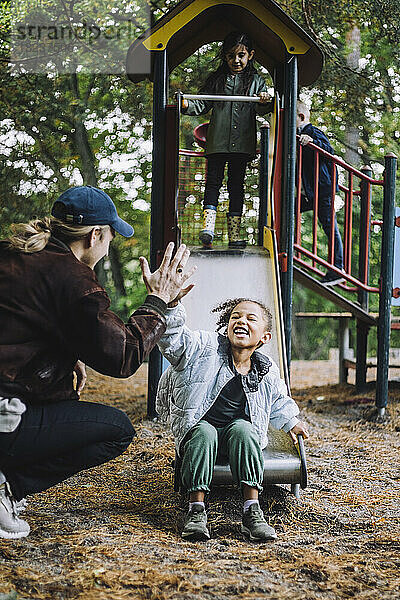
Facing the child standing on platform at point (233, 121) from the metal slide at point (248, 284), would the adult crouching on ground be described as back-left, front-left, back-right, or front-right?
back-left

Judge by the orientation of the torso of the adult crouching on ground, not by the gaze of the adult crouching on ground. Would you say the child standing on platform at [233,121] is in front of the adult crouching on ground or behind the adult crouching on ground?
in front

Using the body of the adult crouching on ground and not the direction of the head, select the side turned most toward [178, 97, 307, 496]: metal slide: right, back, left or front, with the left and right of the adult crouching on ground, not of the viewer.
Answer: front

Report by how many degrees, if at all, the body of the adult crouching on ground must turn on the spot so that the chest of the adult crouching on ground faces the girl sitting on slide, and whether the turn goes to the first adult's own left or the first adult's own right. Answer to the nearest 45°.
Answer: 0° — they already face them

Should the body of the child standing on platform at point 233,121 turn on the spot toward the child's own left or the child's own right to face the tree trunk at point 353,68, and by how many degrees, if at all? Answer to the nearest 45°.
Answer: approximately 180°

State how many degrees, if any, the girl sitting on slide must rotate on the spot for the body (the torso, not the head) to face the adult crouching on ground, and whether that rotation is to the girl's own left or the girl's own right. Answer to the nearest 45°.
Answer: approximately 45° to the girl's own right

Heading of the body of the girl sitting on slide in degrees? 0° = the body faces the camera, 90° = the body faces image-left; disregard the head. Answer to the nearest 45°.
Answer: approximately 0°

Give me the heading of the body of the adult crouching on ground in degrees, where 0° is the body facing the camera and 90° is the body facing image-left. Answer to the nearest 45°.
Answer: approximately 225°
